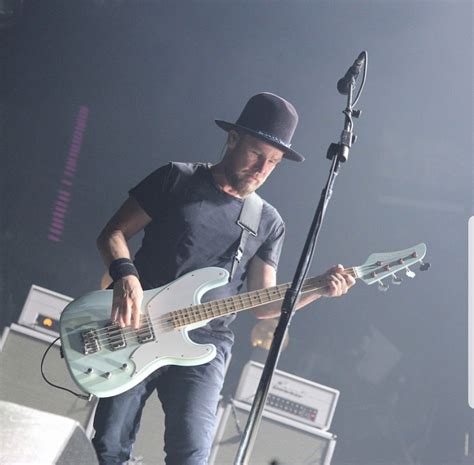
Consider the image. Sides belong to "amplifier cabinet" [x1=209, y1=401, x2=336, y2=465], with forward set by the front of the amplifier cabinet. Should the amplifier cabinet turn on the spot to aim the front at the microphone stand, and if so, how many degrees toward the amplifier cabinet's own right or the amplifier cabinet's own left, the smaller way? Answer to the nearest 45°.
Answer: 0° — it already faces it

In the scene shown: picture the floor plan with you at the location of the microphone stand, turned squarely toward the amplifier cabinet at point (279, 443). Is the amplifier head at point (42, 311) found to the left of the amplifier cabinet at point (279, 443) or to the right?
left

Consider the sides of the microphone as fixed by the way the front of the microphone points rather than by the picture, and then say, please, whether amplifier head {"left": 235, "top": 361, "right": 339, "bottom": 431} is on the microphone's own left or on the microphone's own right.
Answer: on the microphone's own right

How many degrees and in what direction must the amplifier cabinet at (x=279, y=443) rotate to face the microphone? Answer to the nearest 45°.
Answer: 0° — it already faces it

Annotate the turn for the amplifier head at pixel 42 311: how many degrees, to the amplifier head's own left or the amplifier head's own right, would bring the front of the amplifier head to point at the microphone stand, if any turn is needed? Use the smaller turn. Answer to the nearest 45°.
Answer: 0° — it already faces it

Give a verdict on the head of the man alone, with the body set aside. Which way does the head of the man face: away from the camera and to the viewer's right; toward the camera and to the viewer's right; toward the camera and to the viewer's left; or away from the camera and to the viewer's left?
toward the camera and to the viewer's right

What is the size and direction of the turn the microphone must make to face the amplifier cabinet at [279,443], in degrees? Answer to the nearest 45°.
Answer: approximately 90° to its right
